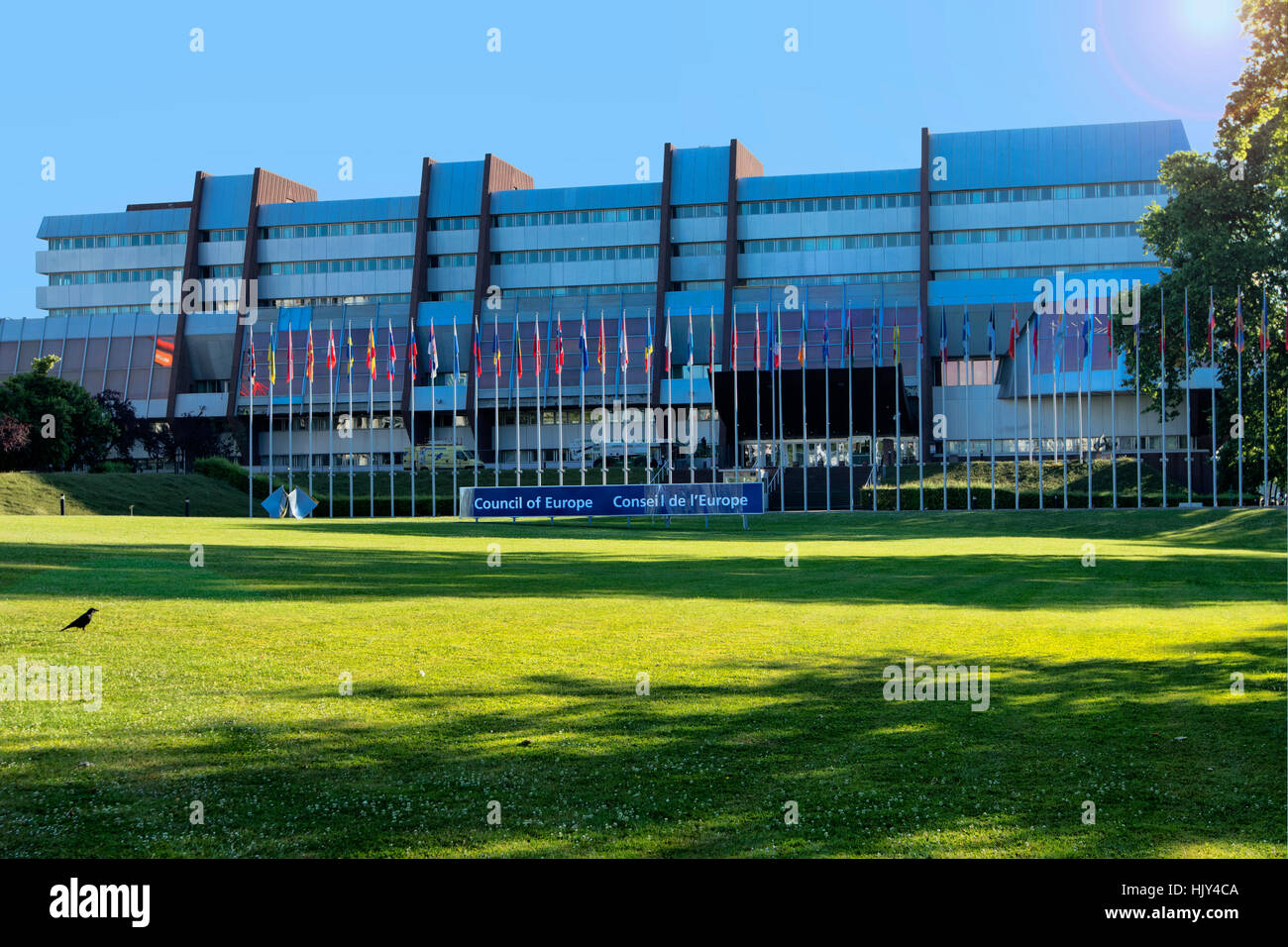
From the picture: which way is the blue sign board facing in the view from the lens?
facing the viewer
